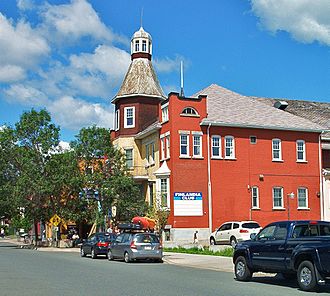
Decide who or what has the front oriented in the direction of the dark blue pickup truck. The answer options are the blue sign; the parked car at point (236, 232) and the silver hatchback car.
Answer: the blue sign

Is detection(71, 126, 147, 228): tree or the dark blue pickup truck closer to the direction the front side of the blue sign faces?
the dark blue pickup truck

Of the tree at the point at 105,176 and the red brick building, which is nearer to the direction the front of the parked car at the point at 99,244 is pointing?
the tree

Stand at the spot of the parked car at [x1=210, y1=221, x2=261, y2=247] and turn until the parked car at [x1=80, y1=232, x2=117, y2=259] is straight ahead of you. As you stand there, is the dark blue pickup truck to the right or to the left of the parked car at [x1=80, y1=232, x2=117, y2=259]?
left

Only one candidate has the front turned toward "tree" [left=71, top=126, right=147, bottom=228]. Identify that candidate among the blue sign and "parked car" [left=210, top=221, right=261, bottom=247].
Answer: the parked car

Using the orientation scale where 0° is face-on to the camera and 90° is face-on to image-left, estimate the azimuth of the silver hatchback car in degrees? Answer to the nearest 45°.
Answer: approximately 135°

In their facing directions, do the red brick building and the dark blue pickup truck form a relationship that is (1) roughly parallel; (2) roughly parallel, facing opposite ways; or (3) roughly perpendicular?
roughly perpendicular

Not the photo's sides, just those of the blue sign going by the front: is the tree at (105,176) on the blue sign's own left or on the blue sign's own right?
on the blue sign's own right

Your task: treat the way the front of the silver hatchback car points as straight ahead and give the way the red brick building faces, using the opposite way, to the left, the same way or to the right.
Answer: to the left

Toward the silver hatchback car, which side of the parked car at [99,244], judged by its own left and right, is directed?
back

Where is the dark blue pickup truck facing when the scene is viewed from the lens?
facing away from the viewer and to the left of the viewer
